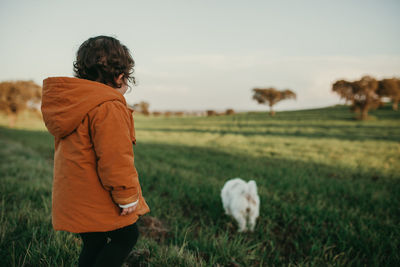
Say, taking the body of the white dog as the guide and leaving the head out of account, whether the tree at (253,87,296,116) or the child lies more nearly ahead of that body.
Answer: the tree

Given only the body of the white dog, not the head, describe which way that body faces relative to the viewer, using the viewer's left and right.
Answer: facing away from the viewer and to the left of the viewer

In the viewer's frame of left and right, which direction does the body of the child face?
facing away from the viewer and to the right of the viewer

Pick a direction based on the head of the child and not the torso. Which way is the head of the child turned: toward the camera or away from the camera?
away from the camera

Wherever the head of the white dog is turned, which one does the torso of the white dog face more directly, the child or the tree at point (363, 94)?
the tree

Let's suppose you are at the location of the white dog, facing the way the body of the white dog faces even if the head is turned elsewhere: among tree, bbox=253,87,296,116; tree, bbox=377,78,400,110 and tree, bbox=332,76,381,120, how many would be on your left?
0

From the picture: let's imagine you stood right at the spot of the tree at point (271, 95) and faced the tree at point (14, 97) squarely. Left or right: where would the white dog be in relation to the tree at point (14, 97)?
left

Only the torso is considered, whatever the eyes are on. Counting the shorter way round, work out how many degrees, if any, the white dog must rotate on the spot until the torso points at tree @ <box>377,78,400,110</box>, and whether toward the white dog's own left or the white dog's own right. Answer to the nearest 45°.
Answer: approximately 90° to the white dog's own right

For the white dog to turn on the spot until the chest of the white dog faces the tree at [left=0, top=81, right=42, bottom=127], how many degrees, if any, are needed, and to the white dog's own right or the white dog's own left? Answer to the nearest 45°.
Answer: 0° — it already faces it

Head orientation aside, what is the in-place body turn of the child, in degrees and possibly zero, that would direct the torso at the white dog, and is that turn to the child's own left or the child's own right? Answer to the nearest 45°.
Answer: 0° — they already face it

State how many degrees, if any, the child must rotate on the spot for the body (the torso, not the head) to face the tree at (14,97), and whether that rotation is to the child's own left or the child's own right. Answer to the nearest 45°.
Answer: approximately 45° to the child's own left

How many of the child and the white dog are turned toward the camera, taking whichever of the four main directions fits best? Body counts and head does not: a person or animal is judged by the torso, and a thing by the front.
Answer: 0

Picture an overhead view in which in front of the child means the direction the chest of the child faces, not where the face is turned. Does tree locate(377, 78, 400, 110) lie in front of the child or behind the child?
in front
